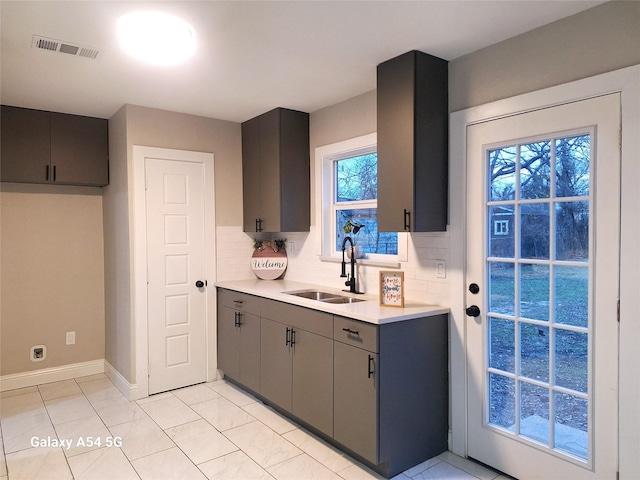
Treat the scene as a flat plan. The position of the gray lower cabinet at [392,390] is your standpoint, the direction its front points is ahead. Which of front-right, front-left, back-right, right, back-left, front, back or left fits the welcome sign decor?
right

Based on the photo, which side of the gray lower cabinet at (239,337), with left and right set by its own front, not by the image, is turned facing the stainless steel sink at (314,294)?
left

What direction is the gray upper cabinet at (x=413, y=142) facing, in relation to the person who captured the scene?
facing the viewer and to the left of the viewer

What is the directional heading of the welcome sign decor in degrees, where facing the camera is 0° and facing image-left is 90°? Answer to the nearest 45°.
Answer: approximately 0°

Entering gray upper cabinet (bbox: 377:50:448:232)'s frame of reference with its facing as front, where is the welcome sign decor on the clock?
The welcome sign decor is roughly at 3 o'clock from the gray upper cabinet.

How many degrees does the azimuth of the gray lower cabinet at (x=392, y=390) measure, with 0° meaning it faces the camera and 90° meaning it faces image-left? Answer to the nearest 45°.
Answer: approximately 45°

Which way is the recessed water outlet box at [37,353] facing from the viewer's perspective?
toward the camera

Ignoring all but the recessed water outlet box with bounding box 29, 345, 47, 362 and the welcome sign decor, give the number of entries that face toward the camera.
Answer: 2

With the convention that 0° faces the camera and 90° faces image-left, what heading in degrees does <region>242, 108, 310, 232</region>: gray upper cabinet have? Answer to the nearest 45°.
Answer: approximately 45°

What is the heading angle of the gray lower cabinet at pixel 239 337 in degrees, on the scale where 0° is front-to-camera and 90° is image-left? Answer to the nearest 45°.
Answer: approximately 45°
